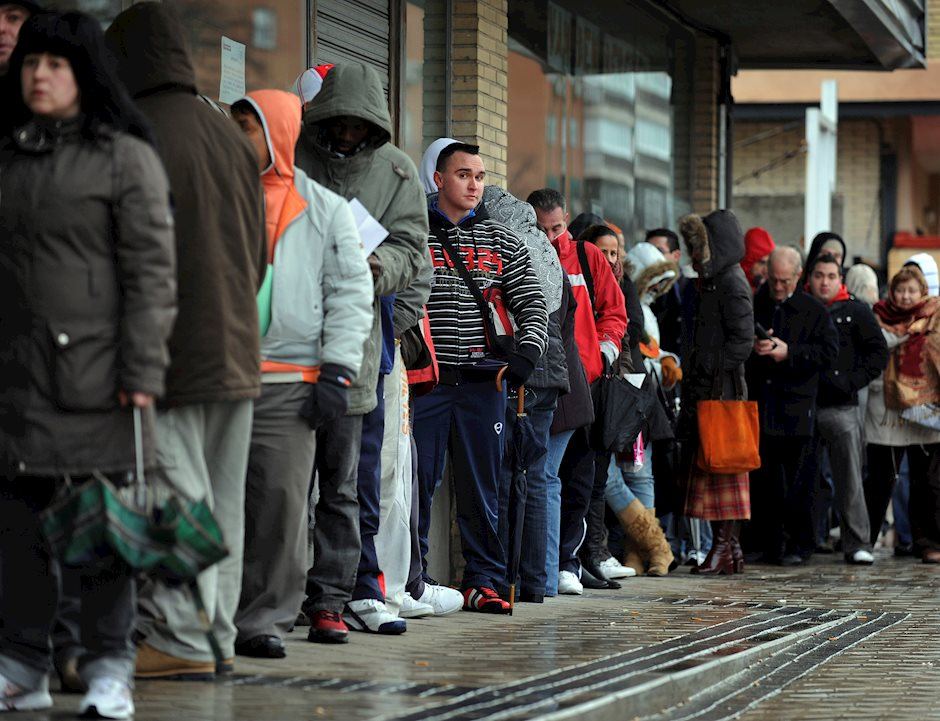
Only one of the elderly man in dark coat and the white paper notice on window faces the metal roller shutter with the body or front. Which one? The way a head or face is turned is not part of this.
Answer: the elderly man in dark coat

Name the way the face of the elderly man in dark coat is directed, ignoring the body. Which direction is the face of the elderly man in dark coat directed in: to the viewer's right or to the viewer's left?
to the viewer's left

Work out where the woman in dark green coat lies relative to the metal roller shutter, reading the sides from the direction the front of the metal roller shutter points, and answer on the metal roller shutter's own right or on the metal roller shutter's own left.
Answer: on the metal roller shutter's own right

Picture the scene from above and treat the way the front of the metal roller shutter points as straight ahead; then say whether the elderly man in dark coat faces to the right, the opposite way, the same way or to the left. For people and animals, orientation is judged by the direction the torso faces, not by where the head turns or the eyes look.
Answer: to the right

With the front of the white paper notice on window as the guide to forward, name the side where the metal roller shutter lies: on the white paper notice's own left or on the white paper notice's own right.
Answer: on the white paper notice's own left

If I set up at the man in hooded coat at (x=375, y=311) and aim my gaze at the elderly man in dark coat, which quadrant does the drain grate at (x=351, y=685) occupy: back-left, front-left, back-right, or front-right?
back-right
